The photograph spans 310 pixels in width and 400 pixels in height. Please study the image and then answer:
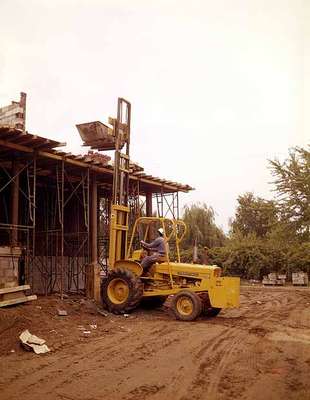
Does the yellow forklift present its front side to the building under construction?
yes

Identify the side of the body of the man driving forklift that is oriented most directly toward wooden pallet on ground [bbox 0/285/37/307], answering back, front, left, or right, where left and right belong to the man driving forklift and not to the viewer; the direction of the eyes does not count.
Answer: front

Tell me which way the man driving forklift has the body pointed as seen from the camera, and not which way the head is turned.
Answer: to the viewer's left

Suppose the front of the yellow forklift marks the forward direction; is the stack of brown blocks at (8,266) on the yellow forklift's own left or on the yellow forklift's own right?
on the yellow forklift's own left

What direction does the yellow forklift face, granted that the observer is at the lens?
facing away from the viewer and to the left of the viewer

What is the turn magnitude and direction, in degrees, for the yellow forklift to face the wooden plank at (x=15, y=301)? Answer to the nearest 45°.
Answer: approximately 45° to its left

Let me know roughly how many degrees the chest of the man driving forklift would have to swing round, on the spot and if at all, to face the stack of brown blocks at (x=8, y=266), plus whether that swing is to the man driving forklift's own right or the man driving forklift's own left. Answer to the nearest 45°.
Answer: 0° — they already face it
